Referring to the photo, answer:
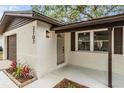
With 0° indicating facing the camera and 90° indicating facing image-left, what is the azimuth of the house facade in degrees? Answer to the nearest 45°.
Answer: approximately 45°
